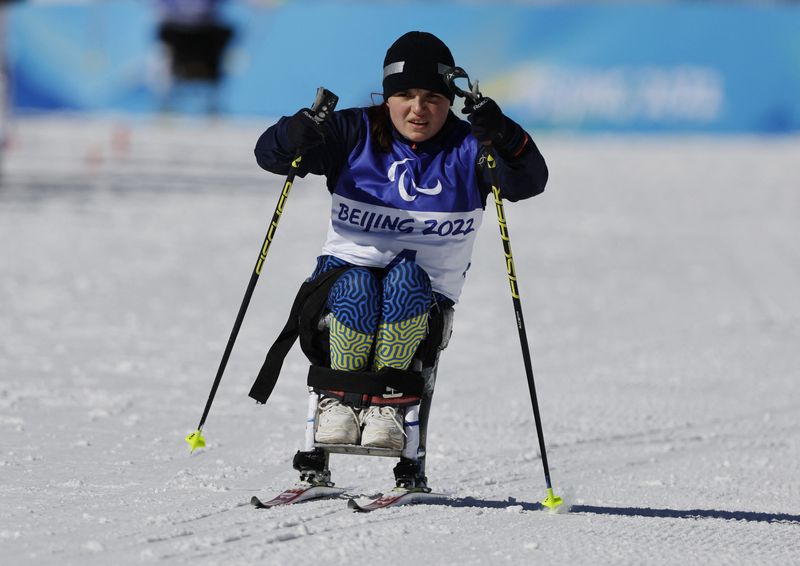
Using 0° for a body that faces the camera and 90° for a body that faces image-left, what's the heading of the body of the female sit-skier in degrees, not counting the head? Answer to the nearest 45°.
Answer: approximately 0°

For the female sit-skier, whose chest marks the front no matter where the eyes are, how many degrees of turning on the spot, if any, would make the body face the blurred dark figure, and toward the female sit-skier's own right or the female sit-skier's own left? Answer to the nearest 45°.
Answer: approximately 180°
